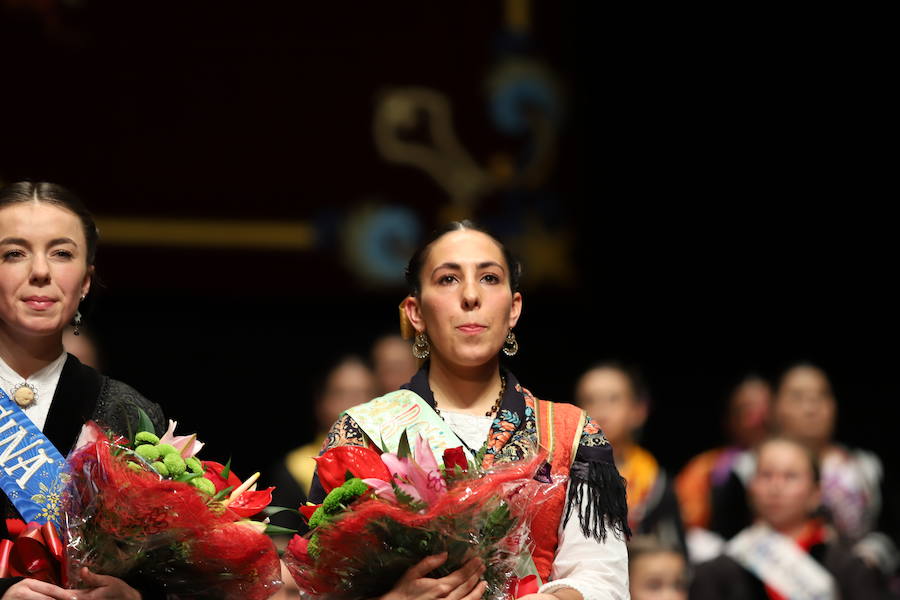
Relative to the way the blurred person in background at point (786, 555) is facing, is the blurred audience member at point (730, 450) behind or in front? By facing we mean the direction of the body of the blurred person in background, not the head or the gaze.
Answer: behind

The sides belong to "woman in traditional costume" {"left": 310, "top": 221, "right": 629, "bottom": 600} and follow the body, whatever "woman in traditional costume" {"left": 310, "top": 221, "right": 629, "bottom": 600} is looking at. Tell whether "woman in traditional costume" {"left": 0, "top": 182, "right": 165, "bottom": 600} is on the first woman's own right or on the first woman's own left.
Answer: on the first woman's own right

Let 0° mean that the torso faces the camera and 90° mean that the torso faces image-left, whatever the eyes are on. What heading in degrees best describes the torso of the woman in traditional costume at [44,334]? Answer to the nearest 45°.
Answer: approximately 45°

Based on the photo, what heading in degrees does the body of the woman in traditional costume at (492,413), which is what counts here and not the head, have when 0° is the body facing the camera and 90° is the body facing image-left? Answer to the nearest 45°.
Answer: approximately 0°

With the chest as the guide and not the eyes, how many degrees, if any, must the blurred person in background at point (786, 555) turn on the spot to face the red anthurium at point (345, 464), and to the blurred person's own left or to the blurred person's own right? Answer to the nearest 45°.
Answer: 0° — they already face it

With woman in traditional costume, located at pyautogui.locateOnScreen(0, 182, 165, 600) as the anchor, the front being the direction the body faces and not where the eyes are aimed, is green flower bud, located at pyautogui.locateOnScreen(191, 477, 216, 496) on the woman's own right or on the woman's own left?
on the woman's own left

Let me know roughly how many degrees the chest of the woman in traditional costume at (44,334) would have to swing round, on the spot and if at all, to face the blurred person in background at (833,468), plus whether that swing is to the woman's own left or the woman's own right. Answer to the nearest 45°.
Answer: approximately 180°

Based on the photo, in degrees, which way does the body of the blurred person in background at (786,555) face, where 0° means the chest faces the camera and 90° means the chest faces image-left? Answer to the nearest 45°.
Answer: approximately 0°
